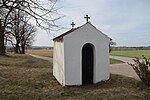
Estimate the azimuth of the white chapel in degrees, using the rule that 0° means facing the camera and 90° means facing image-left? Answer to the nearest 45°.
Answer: approximately 315°
